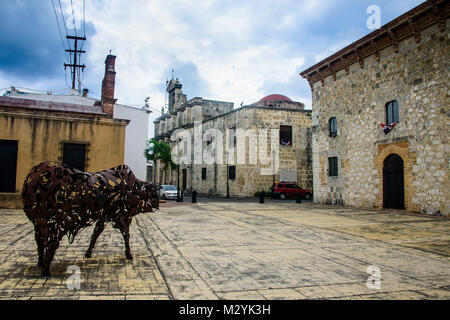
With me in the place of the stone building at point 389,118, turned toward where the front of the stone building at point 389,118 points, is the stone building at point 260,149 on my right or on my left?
on my right

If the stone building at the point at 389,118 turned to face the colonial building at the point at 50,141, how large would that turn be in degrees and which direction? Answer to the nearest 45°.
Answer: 0° — it already faces it

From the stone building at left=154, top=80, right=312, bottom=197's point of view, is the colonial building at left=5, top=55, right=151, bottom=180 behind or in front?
in front

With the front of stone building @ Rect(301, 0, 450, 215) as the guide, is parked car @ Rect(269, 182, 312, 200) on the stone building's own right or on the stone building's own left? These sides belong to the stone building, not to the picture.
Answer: on the stone building's own right

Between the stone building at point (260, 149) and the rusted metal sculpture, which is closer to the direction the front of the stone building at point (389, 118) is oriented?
the rusted metal sculpture

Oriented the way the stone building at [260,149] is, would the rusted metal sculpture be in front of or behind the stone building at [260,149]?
in front

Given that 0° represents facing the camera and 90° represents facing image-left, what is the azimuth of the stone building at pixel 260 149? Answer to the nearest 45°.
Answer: approximately 45°
